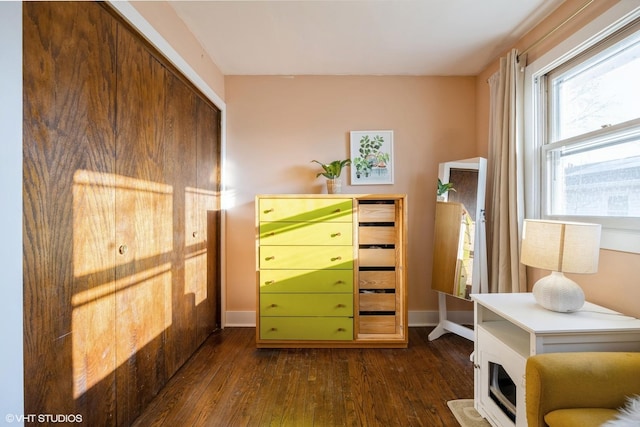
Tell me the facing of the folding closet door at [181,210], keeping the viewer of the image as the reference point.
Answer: facing to the right of the viewer

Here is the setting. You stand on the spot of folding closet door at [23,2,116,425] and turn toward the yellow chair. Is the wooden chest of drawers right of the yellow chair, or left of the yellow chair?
left

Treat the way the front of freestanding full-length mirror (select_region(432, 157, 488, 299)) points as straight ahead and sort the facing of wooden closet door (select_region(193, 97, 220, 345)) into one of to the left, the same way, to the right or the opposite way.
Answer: the opposite way

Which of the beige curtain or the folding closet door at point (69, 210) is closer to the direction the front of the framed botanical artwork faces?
the folding closet door

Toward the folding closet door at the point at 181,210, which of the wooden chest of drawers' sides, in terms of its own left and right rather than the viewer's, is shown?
right

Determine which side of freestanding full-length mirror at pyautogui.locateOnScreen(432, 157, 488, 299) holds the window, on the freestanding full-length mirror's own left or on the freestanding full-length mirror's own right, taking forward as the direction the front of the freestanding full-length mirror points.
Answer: on the freestanding full-length mirror's own left

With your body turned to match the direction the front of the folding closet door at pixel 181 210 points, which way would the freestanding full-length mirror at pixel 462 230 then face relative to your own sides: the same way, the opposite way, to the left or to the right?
the opposite way

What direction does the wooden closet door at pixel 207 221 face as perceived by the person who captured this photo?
facing to the right of the viewer

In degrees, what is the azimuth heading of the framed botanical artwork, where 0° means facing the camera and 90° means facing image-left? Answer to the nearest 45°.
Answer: approximately 0°

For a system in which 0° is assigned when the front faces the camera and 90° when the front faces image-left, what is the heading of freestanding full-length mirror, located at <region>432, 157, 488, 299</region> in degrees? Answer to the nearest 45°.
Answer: approximately 45°

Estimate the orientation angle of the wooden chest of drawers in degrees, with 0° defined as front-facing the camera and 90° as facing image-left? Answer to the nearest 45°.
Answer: approximately 0°
